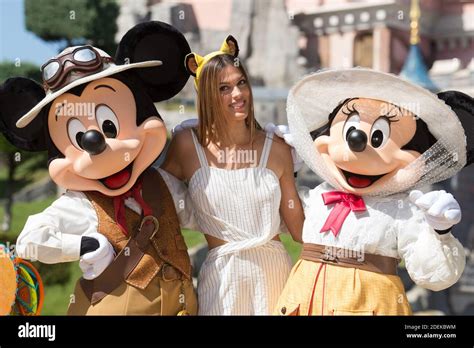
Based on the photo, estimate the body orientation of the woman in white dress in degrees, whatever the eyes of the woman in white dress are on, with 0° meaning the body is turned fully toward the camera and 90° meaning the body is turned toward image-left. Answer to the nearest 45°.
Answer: approximately 0°

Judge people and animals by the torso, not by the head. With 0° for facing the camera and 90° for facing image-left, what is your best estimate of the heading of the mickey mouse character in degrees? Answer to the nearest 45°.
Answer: approximately 0°

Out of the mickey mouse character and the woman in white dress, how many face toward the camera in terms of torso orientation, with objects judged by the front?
2

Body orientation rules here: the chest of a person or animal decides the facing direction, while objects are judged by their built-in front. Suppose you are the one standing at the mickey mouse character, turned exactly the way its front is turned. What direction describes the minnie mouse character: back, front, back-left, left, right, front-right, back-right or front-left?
left
